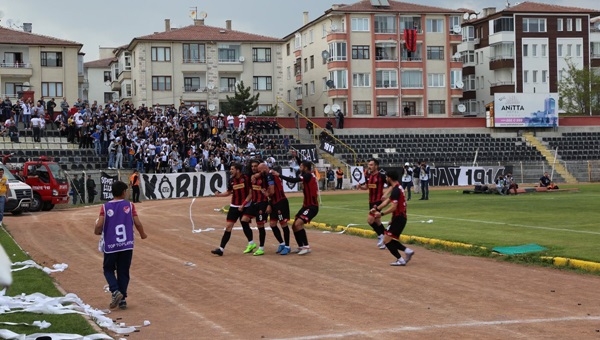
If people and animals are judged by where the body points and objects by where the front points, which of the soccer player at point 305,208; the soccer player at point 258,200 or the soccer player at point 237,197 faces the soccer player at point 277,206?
the soccer player at point 305,208

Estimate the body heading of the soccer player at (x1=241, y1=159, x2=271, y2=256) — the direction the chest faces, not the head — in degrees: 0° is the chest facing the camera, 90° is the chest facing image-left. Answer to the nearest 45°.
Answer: approximately 45°

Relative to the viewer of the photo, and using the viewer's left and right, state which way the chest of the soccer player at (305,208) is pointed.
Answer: facing to the left of the viewer

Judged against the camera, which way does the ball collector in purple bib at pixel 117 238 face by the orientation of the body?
away from the camera

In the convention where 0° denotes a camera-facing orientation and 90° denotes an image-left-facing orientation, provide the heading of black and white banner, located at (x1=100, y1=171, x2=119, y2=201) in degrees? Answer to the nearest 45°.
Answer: approximately 0°

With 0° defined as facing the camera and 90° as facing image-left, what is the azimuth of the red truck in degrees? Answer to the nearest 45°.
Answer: approximately 315°
